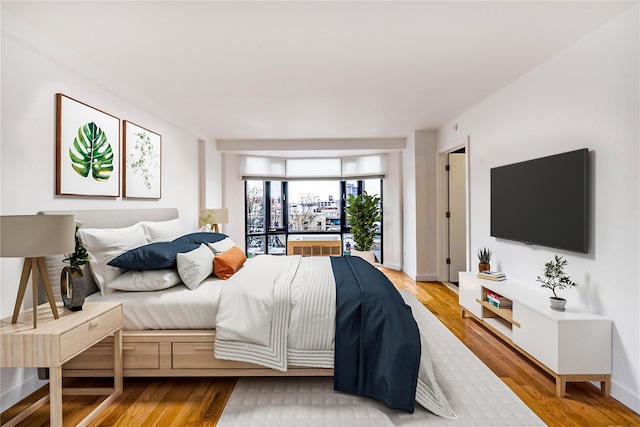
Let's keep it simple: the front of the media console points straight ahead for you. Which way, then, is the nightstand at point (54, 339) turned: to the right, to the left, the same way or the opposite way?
the opposite way

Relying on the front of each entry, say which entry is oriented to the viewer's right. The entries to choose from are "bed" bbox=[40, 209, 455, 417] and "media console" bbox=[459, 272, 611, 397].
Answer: the bed

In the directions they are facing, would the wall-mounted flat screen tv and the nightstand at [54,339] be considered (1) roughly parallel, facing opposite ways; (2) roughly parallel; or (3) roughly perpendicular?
roughly parallel, facing opposite ways

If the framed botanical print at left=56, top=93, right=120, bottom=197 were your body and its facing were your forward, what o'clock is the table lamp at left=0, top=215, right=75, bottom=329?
The table lamp is roughly at 2 o'clock from the framed botanical print.

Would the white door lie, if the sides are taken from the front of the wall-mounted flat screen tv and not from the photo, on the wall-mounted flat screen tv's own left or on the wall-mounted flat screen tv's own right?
on the wall-mounted flat screen tv's own right

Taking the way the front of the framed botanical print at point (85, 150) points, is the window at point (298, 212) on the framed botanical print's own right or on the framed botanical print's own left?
on the framed botanical print's own left

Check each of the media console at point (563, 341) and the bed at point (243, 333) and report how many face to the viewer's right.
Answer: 1

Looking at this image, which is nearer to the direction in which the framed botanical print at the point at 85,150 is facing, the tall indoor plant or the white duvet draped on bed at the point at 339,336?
the white duvet draped on bed

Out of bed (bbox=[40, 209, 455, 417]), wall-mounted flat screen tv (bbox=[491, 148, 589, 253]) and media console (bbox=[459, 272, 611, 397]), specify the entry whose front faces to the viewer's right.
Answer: the bed

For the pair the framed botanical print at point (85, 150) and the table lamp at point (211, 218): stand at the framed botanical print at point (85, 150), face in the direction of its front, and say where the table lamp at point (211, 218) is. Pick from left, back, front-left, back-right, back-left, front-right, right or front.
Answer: left

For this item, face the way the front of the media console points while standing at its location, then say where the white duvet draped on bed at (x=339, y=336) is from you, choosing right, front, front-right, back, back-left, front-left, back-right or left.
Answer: front

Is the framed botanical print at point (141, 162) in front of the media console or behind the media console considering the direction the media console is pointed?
in front

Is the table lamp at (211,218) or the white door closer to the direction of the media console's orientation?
the table lamp

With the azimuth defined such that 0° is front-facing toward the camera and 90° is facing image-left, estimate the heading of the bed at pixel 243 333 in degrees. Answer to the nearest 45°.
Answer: approximately 270°

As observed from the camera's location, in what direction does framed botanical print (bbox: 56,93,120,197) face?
facing the viewer and to the right of the viewer

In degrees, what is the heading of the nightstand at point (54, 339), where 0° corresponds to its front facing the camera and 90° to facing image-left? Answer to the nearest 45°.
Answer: approximately 315°

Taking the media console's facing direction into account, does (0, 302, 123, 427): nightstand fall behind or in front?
in front

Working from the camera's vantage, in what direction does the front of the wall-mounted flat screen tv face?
facing the viewer and to the left of the viewer

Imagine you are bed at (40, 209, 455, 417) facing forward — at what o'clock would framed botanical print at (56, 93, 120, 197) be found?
The framed botanical print is roughly at 5 o'clock from the bed.

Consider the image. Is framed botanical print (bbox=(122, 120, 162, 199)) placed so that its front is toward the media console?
yes

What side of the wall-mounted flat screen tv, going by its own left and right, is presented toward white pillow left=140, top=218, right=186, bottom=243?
front

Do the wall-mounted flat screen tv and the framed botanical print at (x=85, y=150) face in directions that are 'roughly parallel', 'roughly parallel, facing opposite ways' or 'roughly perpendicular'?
roughly parallel, facing opposite ways

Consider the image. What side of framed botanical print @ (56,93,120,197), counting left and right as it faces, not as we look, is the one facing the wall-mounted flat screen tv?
front

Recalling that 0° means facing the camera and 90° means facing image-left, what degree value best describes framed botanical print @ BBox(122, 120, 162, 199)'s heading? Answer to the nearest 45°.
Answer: approximately 315°
